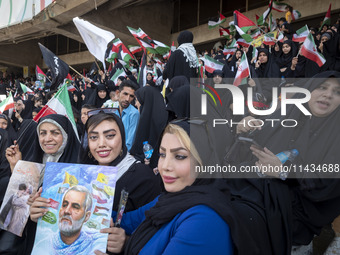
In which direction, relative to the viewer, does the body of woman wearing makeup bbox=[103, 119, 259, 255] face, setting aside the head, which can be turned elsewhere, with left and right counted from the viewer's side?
facing the viewer and to the left of the viewer

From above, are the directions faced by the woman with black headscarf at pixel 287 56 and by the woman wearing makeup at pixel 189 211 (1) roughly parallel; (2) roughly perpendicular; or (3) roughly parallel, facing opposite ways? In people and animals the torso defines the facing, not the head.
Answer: roughly parallel

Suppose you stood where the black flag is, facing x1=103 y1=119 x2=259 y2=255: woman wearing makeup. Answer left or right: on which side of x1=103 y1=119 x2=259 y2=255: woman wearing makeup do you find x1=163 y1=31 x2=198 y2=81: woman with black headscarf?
left

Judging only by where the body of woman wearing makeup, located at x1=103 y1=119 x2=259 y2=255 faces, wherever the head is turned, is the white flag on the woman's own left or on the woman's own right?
on the woman's own right

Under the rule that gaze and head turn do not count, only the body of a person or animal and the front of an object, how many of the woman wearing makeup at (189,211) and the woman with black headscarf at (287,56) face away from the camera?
0

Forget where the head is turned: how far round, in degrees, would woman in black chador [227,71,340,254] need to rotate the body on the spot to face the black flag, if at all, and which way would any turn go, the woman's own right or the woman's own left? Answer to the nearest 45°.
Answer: approximately 90° to the woman's own right

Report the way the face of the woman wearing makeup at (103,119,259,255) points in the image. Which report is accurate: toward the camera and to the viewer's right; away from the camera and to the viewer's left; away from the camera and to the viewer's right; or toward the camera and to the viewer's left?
toward the camera and to the viewer's left

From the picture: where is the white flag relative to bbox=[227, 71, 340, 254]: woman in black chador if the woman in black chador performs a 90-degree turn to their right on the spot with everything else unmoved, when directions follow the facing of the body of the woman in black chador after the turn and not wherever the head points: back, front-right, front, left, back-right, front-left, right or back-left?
front

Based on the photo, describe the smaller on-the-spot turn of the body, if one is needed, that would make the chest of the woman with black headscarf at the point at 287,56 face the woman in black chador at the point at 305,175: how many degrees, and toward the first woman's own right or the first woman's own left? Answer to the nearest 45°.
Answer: approximately 45° to the first woman's own left

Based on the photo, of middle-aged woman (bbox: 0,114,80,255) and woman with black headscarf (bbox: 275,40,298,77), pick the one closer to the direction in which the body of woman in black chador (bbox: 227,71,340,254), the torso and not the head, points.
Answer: the middle-aged woman

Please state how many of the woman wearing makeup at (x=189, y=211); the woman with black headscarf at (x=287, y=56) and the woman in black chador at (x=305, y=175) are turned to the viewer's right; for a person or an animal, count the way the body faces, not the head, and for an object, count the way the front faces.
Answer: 0

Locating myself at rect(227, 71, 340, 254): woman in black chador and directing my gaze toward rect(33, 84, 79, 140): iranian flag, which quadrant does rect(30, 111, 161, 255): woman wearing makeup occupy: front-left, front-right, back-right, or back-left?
front-left
